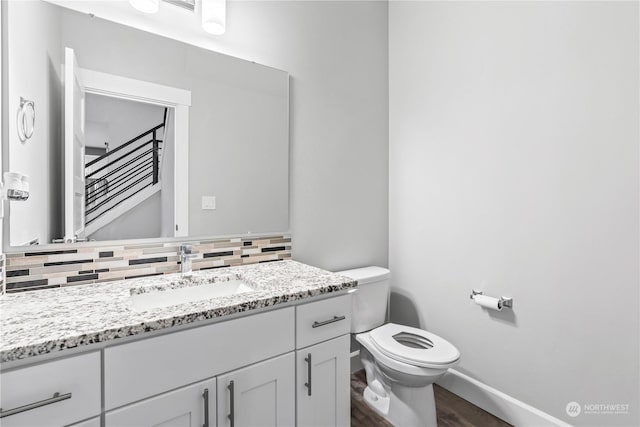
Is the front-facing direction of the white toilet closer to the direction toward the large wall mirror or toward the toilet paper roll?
the toilet paper roll

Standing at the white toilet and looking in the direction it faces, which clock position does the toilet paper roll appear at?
The toilet paper roll is roughly at 10 o'clock from the white toilet.

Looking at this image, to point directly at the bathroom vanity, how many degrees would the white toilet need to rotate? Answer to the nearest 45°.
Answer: approximately 90° to its right

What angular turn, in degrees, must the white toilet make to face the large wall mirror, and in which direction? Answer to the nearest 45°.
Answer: approximately 90° to its right
